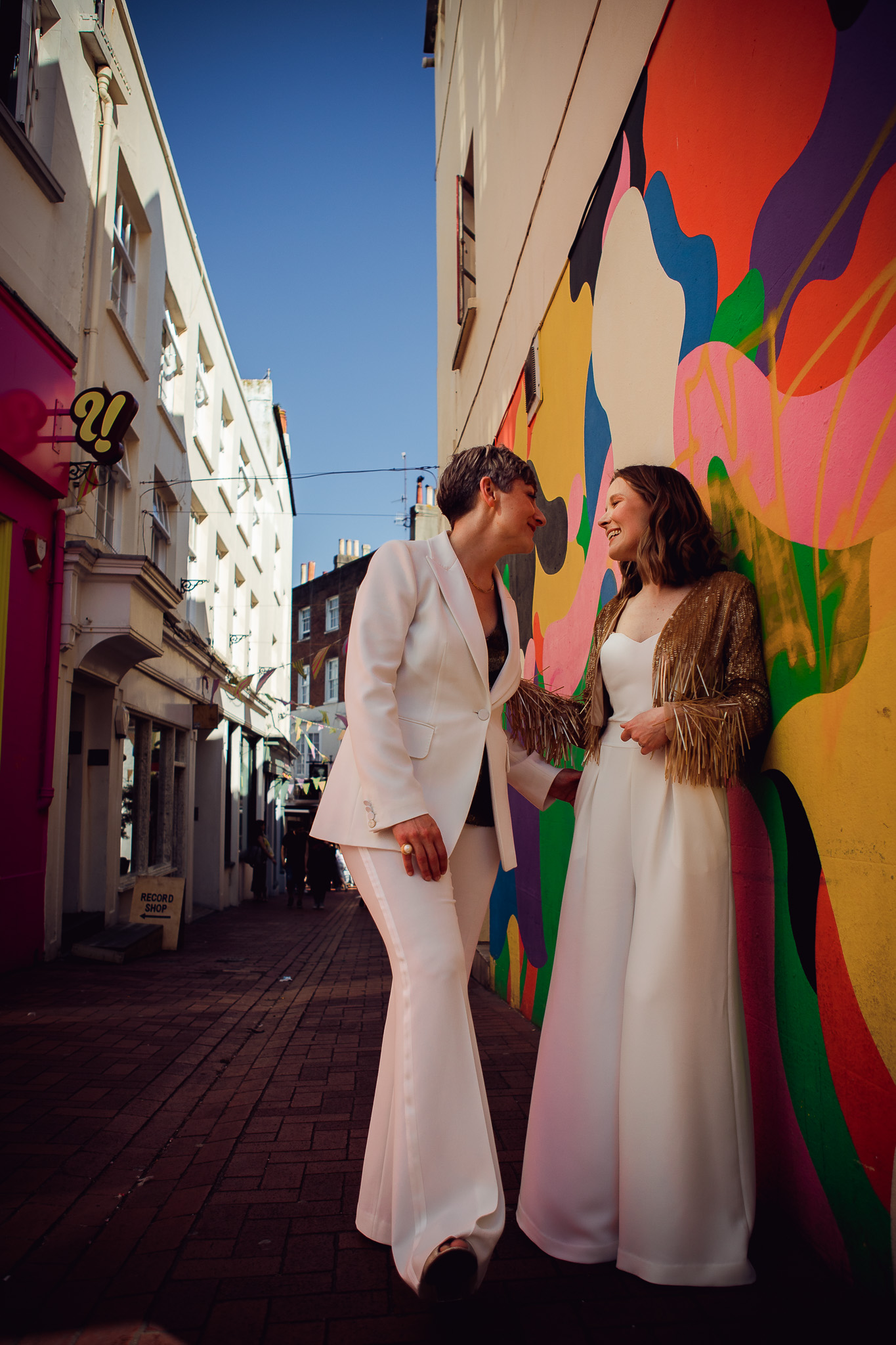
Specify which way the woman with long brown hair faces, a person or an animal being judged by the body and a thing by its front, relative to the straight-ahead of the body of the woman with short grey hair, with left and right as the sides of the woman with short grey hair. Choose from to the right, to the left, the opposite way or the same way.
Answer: to the right

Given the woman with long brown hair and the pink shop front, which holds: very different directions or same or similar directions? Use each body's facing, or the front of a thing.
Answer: very different directions

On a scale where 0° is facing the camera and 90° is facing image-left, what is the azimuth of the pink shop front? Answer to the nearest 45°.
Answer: approximately 270°

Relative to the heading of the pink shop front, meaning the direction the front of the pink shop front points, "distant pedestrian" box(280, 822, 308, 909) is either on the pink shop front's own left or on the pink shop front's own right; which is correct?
on the pink shop front's own left

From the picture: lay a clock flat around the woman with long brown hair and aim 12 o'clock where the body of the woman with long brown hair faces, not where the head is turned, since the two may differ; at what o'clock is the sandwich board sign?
The sandwich board sign is roughly at 3 o'clock from the woman with long brown hair.

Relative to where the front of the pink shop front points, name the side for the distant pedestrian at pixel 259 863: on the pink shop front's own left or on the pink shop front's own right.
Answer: on the pink shop front's own left

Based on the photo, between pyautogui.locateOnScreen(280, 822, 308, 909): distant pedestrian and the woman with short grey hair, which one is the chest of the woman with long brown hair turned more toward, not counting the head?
the woman with short grey hair

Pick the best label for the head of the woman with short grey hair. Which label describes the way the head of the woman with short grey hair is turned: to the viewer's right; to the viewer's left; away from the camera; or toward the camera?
to the viewer's right

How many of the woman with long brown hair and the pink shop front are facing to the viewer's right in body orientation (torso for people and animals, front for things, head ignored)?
1

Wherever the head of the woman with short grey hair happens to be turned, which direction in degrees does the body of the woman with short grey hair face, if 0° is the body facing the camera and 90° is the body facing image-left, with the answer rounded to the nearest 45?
approximately 315°

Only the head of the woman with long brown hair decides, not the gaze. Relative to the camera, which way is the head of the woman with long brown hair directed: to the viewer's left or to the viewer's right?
to the viewer's left

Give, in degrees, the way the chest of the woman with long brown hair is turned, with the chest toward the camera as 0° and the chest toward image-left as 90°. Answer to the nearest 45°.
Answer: approximately 45°

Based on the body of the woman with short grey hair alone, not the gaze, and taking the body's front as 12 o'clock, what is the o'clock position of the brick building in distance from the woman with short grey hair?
The brick building in distance is roughly at 7 o'clock from the woman with short grey hair.

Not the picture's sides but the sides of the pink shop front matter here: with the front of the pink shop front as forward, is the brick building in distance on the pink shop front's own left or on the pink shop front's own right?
on the pink shop front's own left

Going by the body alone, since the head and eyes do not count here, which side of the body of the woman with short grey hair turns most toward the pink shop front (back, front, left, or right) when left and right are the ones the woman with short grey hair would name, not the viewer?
back

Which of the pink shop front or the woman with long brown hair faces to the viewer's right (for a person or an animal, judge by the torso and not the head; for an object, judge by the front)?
the pink shop front
